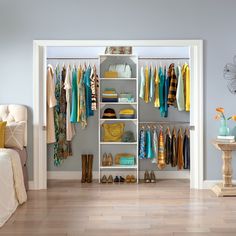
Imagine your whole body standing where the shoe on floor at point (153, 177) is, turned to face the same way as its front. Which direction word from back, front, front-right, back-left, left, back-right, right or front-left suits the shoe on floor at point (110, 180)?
right

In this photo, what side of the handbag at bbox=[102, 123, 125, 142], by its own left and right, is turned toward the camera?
front

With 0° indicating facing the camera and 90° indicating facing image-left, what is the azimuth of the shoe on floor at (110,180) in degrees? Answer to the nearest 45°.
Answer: approximately 0°

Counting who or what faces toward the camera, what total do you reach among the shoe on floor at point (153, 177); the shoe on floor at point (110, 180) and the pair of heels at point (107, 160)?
3

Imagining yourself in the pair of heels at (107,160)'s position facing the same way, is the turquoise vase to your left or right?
on your left

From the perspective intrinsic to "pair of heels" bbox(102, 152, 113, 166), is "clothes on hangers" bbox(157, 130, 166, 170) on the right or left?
on its left

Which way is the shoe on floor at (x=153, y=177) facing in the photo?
toward the camera
